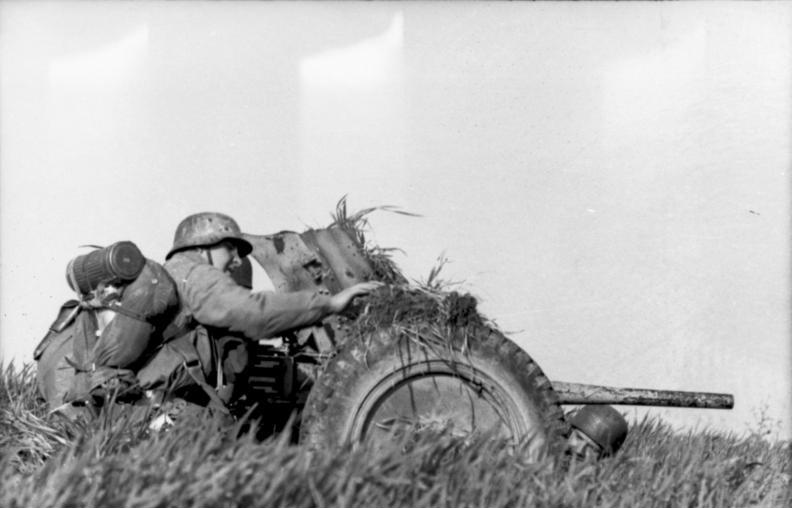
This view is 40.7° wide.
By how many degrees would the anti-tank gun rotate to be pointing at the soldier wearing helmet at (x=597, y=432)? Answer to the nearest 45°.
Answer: approximately 45° to its left

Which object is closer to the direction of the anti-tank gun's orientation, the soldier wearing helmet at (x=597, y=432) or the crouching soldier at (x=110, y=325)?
the soldier wearing helmet

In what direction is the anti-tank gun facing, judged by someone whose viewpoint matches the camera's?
facing to the right of the viewer

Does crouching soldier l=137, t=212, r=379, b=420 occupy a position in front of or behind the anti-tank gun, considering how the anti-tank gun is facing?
behind

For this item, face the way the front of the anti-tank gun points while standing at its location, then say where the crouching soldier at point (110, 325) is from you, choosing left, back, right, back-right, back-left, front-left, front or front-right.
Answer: back

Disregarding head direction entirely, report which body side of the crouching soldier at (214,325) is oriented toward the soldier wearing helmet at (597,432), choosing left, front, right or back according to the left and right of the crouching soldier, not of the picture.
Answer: front

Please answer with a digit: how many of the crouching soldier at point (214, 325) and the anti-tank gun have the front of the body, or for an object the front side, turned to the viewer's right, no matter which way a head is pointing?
2

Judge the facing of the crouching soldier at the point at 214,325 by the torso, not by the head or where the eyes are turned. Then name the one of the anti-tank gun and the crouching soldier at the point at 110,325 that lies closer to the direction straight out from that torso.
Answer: the anti-tank gun

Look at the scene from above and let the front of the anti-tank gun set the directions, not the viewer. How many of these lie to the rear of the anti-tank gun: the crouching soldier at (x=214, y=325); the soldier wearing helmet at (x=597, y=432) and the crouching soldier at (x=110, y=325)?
2

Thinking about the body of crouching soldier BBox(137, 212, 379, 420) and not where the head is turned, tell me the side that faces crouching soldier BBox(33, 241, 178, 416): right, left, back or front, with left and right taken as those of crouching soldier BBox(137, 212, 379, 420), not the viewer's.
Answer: back

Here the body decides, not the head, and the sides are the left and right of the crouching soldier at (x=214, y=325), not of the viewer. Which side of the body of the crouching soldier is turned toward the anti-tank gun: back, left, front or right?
front

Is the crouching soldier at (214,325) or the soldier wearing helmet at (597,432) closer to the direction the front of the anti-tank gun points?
the soldier wearing helmet

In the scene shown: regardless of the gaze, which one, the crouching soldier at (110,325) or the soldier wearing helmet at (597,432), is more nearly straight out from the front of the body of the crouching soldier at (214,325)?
the soldier wearing helmet

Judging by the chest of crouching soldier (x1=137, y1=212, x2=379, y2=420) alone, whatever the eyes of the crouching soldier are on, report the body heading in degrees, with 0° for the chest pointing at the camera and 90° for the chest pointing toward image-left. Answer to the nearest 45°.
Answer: approximately 270°
